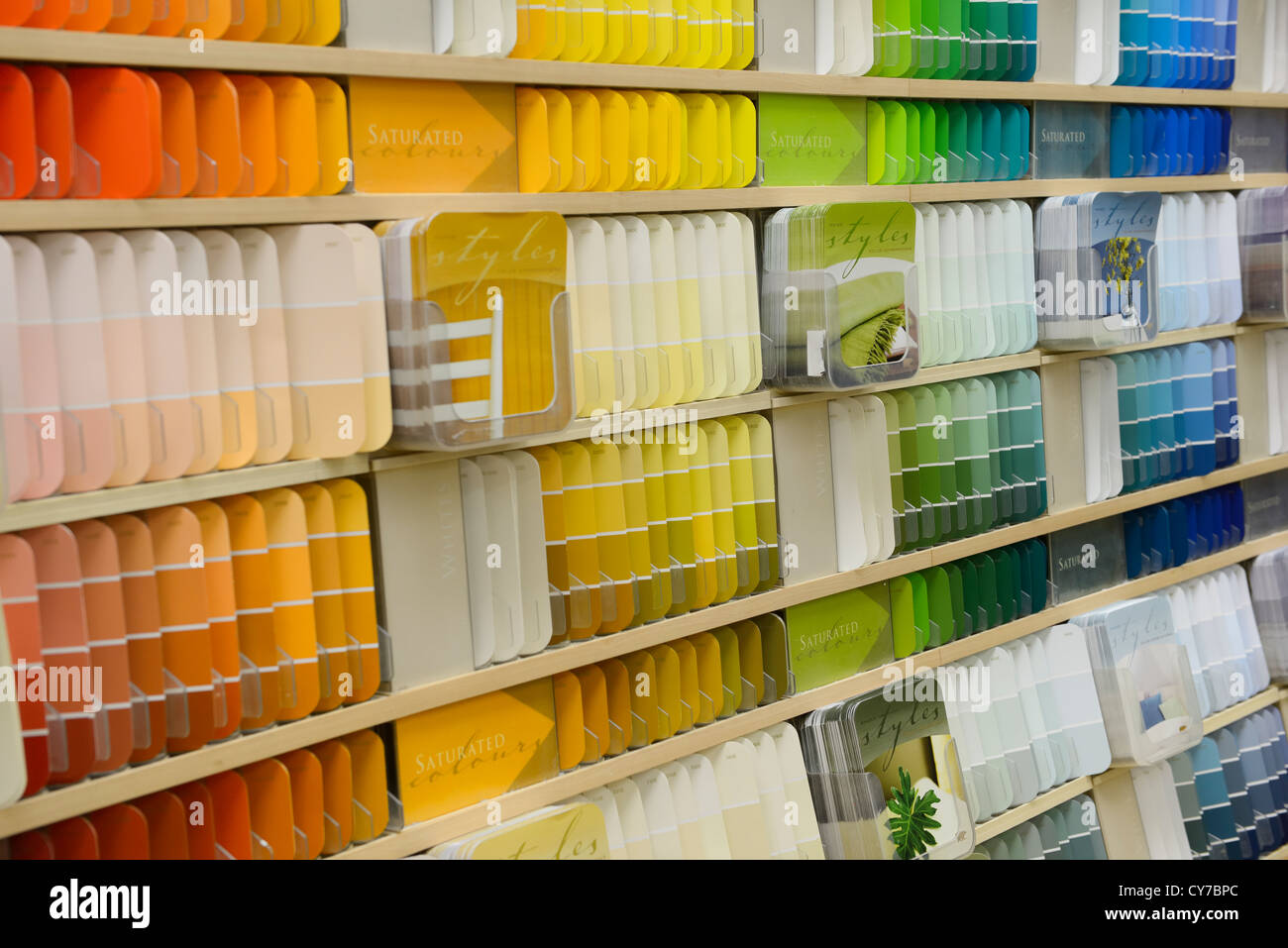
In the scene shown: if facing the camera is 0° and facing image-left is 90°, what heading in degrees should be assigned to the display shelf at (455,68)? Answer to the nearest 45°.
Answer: approximately 315°

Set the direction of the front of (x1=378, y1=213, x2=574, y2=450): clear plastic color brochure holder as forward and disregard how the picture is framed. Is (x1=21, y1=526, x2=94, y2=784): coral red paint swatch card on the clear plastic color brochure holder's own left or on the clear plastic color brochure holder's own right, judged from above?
on the clear plastic color brochure holder's own right

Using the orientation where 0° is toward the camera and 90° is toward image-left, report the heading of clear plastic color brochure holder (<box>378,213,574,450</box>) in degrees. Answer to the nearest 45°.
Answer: approximately 315°
